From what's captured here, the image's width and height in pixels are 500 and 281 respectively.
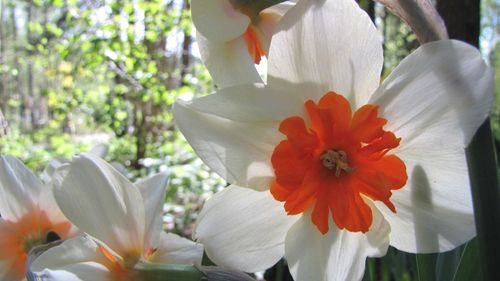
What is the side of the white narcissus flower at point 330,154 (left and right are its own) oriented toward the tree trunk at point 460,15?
back

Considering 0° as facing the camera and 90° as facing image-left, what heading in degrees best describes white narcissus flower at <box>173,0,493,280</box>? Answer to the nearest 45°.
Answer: approximately 0°
